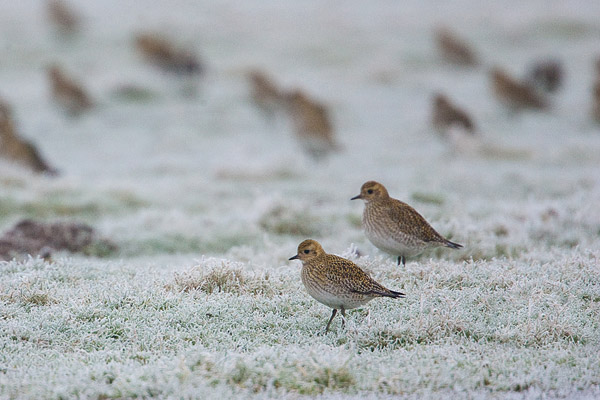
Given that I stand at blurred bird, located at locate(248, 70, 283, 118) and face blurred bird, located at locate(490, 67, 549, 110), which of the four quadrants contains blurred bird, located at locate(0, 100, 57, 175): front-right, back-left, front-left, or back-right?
back-right

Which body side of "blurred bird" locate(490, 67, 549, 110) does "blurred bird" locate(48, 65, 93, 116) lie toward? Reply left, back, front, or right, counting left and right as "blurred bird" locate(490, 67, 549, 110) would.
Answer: front

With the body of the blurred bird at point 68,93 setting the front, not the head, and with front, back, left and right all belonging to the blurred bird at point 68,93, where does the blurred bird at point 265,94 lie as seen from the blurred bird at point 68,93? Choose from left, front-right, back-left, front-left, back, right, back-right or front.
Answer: back

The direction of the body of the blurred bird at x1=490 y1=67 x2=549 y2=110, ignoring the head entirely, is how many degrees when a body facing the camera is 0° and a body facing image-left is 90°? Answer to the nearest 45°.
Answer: approximately 90°

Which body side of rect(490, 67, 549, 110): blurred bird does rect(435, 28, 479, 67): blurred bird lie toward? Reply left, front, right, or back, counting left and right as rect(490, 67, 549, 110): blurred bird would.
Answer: right

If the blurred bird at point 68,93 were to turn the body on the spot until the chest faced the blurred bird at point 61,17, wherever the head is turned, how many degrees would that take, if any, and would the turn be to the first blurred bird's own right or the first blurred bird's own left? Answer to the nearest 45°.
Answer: approximately 90° to the first blurred bird's own right

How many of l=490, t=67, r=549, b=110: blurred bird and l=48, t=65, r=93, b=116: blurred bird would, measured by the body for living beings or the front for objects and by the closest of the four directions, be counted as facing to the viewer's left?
2

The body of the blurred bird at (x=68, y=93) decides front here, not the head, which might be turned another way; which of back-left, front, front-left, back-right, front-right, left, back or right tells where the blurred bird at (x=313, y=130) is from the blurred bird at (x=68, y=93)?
back-left

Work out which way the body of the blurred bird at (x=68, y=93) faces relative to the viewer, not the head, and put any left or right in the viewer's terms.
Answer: facing to the left of the viewer

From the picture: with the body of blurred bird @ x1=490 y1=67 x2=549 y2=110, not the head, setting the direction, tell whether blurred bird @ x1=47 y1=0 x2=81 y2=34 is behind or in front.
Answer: in front
